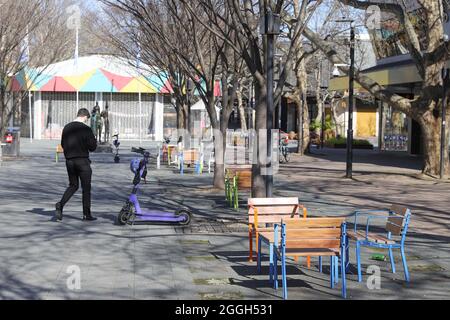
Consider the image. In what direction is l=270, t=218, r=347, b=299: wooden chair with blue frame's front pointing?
away from the camera

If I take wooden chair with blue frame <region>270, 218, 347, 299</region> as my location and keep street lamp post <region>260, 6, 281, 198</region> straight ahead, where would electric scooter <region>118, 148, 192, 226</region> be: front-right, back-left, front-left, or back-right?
front-left

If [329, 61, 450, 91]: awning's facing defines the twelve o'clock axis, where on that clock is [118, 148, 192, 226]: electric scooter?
The electric scooter is roughly at 11 o'clock from the awning.

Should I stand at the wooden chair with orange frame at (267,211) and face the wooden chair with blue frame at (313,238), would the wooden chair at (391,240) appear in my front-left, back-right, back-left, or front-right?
front-left

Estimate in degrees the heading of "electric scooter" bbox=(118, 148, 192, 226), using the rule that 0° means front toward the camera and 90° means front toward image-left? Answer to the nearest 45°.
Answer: approximately 90°

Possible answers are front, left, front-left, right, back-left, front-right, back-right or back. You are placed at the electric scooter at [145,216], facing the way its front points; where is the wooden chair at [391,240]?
back-left

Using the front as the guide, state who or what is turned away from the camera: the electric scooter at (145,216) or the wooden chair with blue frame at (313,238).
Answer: the wooden chair with blue frame

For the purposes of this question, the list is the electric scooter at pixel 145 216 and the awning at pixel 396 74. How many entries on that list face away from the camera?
0

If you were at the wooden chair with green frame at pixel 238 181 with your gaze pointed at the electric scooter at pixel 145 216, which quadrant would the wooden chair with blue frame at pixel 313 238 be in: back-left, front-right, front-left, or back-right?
front-left

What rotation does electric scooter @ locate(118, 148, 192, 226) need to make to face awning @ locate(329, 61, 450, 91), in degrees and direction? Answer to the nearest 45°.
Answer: approximately 135° to its right

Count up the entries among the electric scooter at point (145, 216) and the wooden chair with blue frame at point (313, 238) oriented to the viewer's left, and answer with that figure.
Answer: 1

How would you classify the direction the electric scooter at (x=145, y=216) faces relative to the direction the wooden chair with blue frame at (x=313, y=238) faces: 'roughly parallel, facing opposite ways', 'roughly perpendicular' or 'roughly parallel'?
roughly perpendicular

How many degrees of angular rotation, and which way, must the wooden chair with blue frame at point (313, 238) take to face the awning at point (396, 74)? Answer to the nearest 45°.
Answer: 0° — it already faces it

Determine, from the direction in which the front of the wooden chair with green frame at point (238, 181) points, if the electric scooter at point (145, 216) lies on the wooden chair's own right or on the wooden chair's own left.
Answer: on the wooden chair's own left
